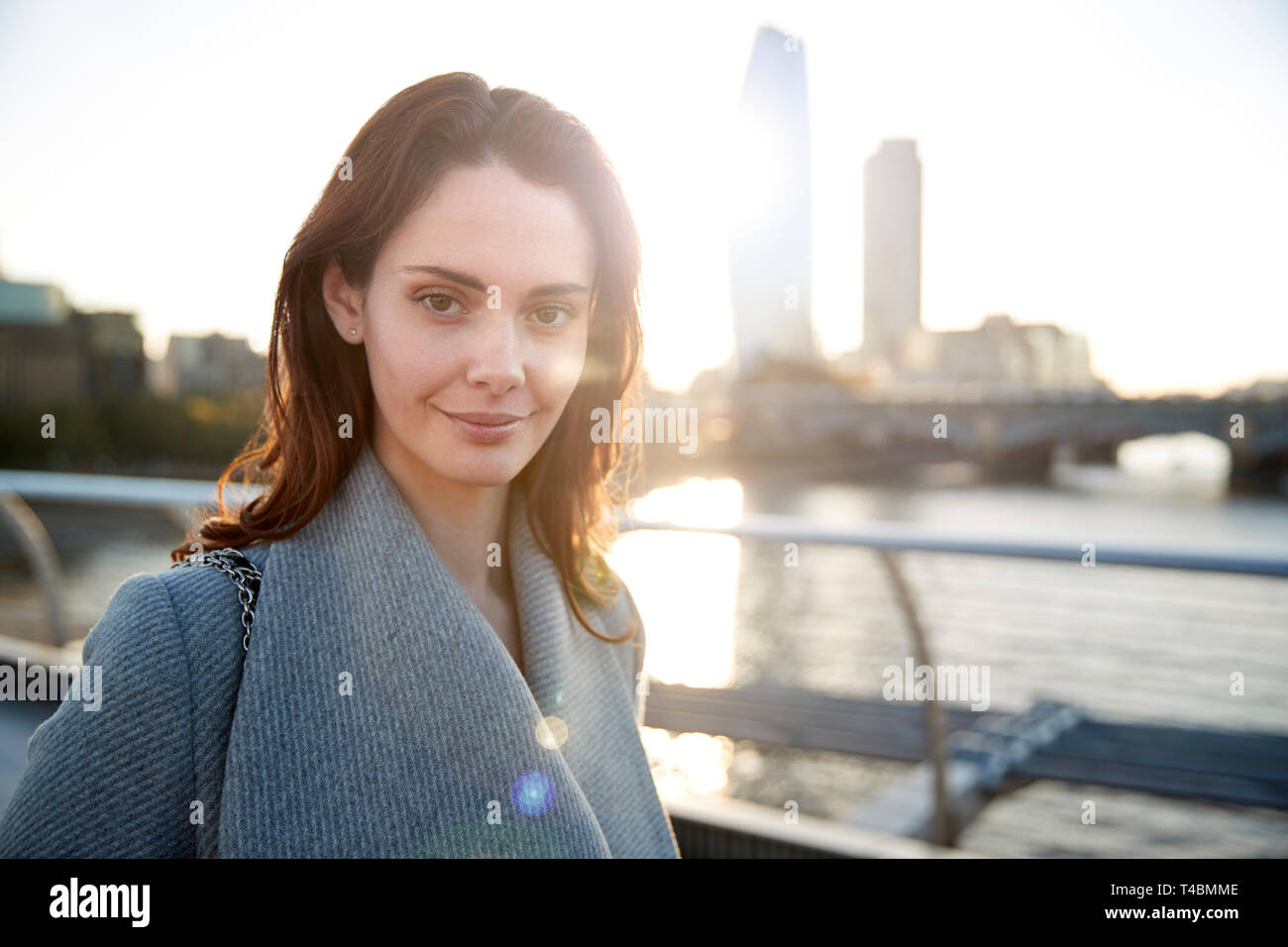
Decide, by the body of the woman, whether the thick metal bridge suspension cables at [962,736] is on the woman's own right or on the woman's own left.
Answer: on the woman's own left

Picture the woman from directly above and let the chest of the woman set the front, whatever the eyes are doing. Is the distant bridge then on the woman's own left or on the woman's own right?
on the woman's own left

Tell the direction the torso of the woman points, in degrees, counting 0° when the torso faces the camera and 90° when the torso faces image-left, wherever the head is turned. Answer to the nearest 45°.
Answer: approximately 315°
